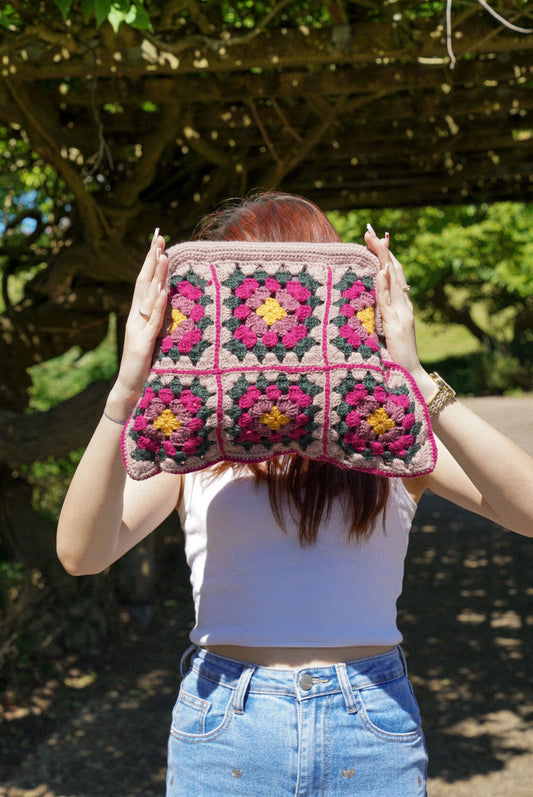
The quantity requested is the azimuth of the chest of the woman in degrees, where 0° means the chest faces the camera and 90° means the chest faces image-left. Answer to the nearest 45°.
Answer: approximately 0°
